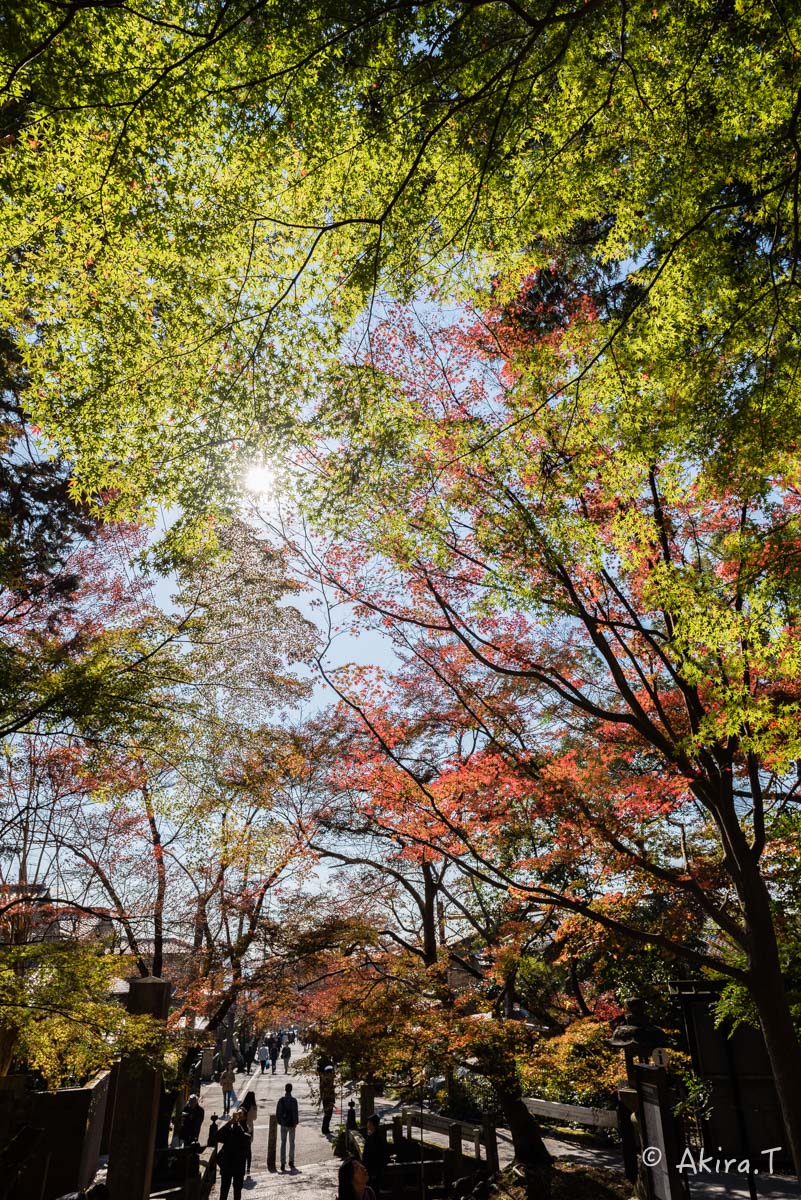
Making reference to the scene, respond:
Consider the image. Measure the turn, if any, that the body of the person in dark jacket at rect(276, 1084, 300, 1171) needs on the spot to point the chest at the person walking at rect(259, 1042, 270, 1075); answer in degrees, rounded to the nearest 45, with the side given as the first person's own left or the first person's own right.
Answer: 0° — they already face them

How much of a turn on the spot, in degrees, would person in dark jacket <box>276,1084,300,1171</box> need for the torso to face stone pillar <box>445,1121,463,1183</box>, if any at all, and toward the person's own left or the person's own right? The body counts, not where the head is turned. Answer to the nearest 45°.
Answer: approximately 135° to the person's own right

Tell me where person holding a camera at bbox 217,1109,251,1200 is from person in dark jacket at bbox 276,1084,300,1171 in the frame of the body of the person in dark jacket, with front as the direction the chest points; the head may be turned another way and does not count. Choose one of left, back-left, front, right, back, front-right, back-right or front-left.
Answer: back

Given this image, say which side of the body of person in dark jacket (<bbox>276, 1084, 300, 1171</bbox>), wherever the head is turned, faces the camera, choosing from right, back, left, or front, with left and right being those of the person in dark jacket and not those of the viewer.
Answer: back

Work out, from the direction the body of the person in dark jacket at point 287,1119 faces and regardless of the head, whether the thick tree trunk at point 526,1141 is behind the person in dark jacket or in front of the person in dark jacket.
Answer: behind

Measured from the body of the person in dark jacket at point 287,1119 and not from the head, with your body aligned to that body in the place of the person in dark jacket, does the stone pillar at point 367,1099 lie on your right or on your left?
on your right
